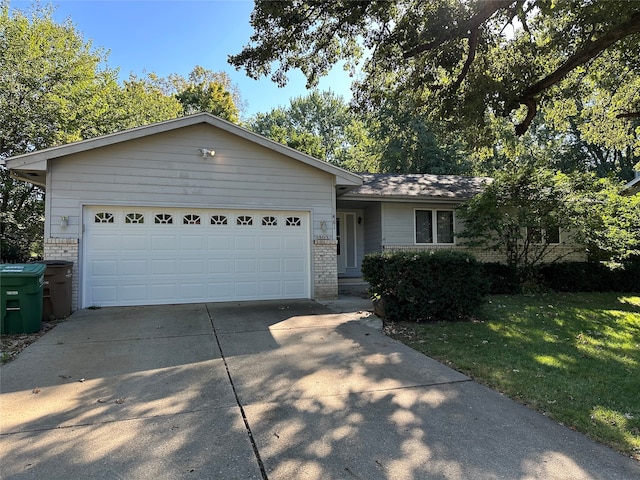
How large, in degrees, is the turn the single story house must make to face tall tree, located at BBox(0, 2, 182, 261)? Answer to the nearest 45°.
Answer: approximately 135° to its right

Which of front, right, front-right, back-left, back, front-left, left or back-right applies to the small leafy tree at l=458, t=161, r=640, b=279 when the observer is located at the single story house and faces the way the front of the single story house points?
left

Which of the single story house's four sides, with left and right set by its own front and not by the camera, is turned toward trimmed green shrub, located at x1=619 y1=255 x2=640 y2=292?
left

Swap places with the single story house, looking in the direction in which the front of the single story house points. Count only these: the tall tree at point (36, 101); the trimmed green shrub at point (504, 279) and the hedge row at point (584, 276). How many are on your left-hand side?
2

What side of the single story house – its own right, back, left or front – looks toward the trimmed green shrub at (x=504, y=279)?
left

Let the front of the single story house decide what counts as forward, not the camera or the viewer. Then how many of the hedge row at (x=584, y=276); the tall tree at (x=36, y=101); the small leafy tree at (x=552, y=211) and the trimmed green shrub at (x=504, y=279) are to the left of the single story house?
3

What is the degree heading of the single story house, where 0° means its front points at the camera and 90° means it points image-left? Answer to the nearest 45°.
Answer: approximately 0°

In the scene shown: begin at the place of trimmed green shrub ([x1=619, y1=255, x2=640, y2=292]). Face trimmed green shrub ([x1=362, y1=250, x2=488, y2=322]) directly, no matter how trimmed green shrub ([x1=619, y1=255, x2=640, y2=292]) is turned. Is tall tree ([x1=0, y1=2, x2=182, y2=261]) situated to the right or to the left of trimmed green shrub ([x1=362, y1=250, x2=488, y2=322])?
right

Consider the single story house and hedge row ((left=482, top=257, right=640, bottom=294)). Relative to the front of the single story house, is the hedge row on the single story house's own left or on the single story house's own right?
on the single story house's own left

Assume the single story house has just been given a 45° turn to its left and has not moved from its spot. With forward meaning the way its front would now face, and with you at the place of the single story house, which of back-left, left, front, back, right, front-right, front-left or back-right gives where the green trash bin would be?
right

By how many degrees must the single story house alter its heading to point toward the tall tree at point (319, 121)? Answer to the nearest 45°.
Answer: approximately 180°
